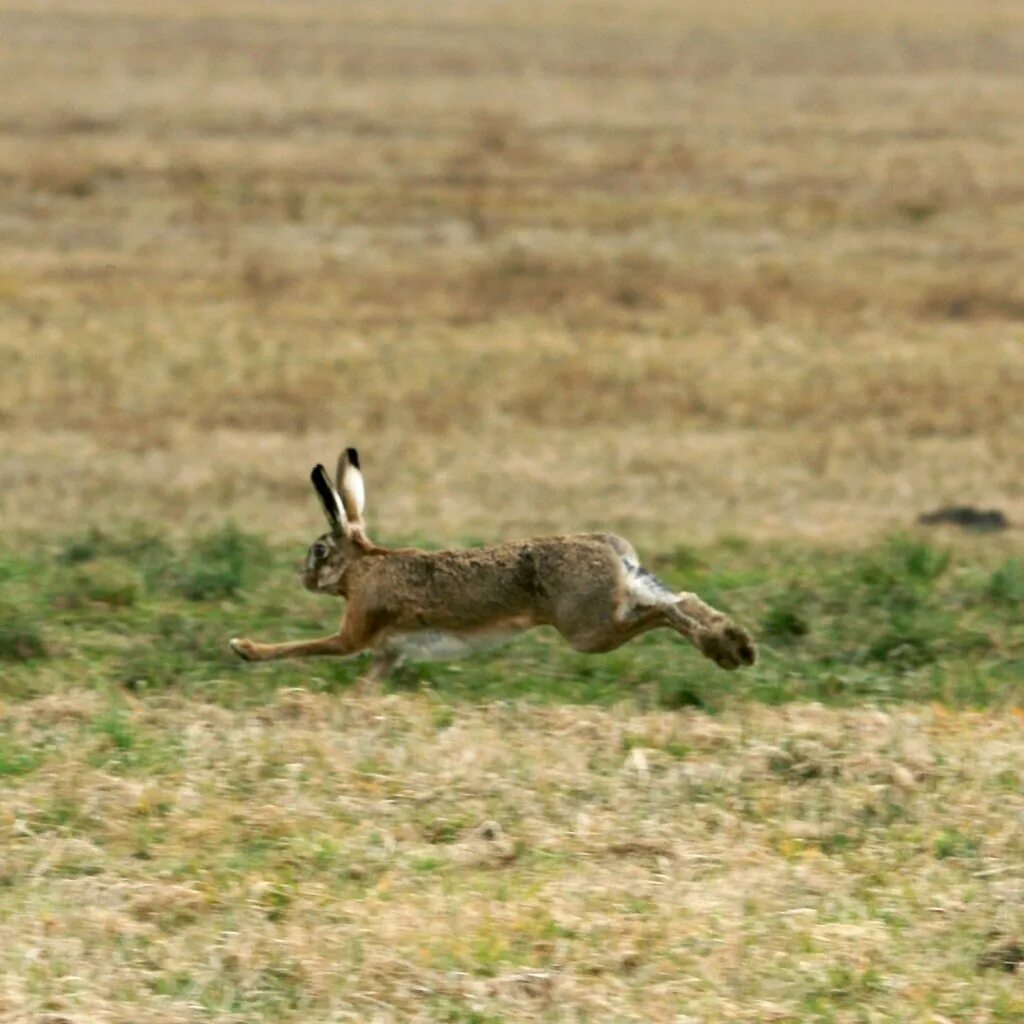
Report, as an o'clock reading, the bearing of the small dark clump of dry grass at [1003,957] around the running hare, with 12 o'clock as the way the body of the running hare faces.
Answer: The small dark clump of dry grass is roughly at 8 o'clock from the running hare.

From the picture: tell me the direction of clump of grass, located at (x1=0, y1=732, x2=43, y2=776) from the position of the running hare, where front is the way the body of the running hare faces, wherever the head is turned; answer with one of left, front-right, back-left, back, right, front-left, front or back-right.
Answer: front-left

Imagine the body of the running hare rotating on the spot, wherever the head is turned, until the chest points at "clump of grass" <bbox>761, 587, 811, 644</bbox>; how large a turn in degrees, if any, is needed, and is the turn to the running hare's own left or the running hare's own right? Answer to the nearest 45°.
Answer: approximately 135° to the running hare's own right

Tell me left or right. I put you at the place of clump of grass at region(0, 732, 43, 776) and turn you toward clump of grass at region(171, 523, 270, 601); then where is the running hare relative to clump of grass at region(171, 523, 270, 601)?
right

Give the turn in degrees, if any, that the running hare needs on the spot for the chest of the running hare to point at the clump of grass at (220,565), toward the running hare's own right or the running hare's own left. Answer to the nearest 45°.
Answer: approximately 45° to the running hare's own right

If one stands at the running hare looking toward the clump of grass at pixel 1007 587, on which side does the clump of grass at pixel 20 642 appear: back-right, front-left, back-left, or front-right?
back-left

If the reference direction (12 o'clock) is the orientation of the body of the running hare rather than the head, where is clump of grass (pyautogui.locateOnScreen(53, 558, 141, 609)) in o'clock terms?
The clump of grass is roughly at 1 o'clock from the running hare.

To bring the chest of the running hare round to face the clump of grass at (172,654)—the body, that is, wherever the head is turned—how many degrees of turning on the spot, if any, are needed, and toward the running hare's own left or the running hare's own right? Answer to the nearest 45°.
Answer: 0° — it already faces it

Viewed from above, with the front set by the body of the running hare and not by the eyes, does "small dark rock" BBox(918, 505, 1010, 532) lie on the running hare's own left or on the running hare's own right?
on the running hare's own right

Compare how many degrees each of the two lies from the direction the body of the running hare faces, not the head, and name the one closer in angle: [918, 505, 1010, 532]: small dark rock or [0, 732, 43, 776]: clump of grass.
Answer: the clump of grass

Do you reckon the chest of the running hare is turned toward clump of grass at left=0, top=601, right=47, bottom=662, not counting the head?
yes

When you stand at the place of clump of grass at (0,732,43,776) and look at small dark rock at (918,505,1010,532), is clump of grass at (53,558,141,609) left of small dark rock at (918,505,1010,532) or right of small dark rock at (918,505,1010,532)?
left

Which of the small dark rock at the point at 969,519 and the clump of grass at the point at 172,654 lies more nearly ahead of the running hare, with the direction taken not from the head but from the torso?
the clump of grass

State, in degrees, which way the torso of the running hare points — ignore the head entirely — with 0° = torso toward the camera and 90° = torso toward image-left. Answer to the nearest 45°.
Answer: approximately 90°
